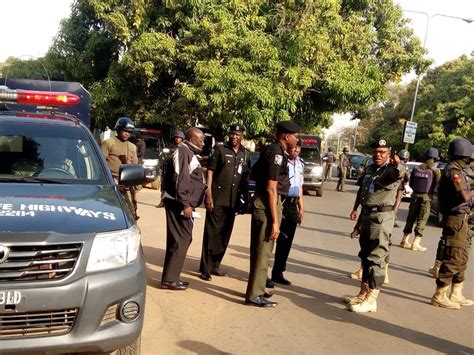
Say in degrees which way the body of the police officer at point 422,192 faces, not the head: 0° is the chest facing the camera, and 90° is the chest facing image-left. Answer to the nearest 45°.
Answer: approximately 225°

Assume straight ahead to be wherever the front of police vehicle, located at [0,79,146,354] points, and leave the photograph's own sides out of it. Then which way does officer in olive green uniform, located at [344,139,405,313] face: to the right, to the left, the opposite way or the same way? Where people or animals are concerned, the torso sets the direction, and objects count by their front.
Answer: to the right

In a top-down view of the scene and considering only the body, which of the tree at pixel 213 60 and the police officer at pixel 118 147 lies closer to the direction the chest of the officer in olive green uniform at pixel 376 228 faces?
the police officer

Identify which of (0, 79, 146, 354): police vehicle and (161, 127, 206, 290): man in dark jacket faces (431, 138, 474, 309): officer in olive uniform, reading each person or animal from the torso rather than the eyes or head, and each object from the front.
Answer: the man in dark jacket

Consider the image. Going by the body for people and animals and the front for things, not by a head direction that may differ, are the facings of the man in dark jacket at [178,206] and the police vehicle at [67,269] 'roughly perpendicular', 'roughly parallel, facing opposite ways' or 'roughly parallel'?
roughly perpendicular

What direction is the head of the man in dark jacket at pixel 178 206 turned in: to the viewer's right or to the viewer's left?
to the viewer's right

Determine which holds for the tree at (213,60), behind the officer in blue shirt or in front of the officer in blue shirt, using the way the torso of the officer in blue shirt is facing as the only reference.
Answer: behind

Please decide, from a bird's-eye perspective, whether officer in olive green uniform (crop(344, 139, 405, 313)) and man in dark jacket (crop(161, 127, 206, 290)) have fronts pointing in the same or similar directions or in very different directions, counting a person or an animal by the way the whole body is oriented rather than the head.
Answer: very different directions
